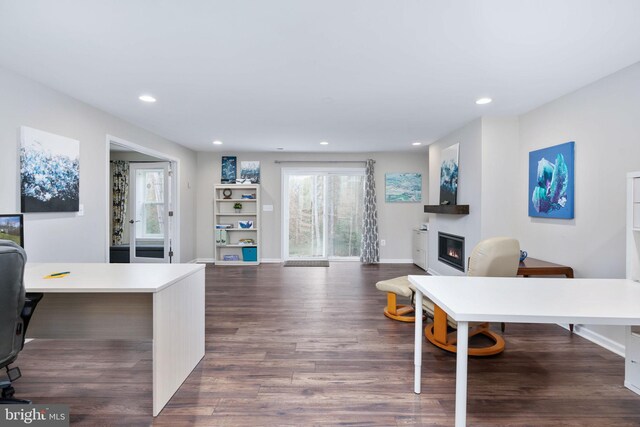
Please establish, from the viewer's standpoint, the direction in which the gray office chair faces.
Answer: facing away from the viewer and to the right of the viewer

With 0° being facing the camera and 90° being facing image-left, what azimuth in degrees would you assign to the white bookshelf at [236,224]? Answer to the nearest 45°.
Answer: approximately 0°

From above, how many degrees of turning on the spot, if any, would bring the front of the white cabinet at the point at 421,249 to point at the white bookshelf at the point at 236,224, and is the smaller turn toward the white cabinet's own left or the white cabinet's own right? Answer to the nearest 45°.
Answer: approximately 45° to the white cabinet's own right

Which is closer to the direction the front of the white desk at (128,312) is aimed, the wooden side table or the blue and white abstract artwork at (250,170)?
the wooden side table

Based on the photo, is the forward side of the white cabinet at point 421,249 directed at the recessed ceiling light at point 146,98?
no

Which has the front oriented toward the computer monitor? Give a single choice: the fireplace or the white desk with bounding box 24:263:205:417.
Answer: the fireplace

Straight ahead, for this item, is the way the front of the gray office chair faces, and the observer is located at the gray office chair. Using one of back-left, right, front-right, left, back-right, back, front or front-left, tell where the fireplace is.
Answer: front-right

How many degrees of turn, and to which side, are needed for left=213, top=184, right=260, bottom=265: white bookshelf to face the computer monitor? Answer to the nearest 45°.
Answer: approximately 45° to its right
